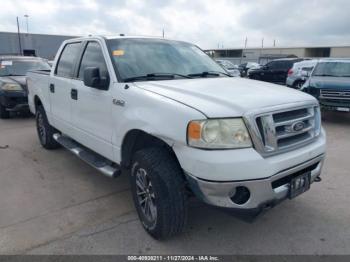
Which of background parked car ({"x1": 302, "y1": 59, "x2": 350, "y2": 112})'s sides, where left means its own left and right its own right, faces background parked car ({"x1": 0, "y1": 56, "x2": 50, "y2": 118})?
right

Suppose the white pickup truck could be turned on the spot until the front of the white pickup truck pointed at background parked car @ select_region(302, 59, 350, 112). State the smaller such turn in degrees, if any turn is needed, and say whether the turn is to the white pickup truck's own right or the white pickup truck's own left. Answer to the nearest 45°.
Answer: approximately 90° to the white pickup truck's own left

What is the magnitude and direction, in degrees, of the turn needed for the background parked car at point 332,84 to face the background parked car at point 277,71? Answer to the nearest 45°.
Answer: approximately 180°

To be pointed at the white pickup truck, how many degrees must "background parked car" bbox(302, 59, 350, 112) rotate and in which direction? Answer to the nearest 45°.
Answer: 0° — it already faces it

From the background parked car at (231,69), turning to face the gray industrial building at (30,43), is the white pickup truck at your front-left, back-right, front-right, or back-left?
back-left

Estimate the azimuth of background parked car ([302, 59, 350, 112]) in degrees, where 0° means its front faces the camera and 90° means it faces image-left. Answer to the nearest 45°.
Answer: approximately 0°

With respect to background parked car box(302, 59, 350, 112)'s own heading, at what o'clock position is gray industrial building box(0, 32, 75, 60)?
The gray industrial building is roughly at 4 o'clock from the background parked car.

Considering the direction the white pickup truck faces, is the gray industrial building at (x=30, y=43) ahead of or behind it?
behind
